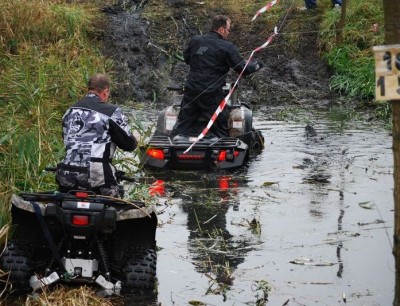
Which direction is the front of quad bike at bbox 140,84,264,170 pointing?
away from the camera

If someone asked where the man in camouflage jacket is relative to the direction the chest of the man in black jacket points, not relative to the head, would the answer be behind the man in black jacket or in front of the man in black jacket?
behind

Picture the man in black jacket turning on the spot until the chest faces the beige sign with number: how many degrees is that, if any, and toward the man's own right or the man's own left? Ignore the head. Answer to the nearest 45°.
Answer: approximately 135° to the man's own right

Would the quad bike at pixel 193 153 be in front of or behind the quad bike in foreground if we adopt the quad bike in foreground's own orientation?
in front

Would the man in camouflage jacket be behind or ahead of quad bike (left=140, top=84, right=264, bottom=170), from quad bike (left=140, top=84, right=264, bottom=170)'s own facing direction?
behind

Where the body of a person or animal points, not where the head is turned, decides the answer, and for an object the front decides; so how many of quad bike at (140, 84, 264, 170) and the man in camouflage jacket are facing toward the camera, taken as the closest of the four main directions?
0

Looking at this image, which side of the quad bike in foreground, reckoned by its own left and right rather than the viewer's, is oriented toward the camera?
back

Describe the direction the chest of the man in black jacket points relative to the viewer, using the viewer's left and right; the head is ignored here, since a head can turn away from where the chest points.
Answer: facing away from the viewer and to the right of the viewer

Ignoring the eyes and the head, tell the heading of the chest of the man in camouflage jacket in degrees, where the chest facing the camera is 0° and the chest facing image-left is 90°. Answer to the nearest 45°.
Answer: approximately 225°

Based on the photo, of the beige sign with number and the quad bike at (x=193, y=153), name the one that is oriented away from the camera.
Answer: the quad bike

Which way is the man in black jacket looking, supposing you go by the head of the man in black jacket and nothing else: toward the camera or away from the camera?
away from the camera
